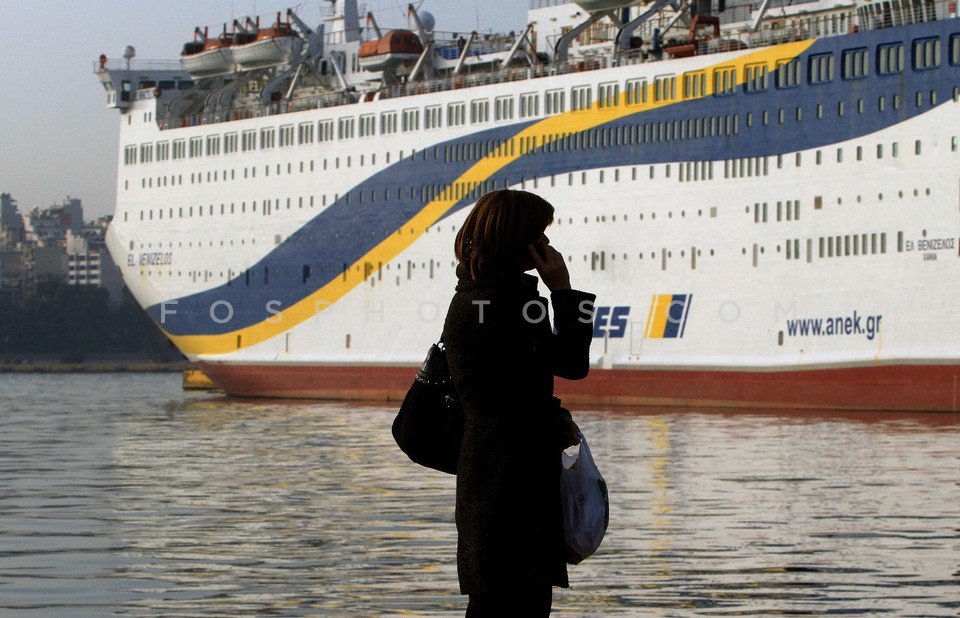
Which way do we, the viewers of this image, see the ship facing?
facing away from the viewer and to the left of the viewer
